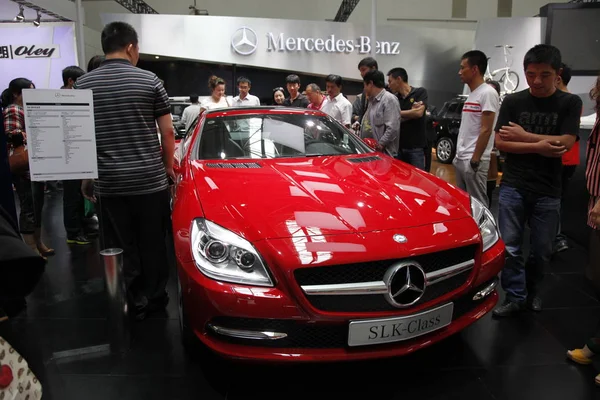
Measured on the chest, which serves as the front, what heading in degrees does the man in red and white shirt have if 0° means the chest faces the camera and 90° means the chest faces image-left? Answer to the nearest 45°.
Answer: approximately 45°

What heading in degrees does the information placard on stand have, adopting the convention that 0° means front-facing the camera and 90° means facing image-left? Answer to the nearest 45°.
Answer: approximately 0°

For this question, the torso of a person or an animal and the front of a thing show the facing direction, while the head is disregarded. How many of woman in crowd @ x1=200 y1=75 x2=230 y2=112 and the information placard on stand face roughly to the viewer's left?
0

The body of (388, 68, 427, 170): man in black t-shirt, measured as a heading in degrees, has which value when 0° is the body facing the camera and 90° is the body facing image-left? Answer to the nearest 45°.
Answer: approximately 45°

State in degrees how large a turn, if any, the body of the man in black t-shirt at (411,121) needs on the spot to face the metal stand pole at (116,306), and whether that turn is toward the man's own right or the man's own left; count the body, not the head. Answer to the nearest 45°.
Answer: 0° — they already face it

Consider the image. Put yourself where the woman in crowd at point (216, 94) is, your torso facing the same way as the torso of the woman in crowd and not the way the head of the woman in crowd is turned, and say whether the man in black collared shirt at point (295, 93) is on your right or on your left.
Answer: on your left

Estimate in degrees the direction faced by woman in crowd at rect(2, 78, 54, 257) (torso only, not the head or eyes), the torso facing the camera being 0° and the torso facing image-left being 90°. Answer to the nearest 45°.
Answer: approximately 270°

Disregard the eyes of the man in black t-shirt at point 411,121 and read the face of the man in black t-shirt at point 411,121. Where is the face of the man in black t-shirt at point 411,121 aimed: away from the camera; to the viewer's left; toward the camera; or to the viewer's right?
to the viewer's left
